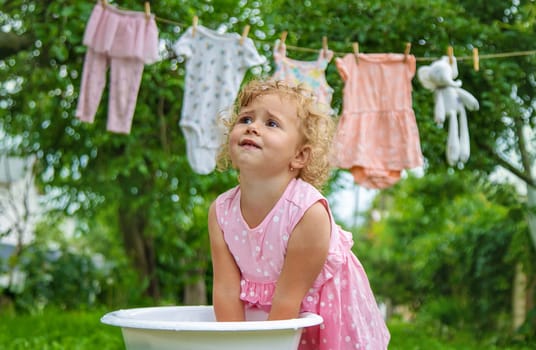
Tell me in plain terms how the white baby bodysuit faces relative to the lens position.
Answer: facing the viewer

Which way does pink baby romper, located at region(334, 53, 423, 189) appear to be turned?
toward the camera

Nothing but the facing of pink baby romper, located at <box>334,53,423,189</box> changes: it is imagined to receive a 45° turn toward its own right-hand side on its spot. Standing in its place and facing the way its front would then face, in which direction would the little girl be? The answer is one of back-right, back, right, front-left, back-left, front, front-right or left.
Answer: front-left

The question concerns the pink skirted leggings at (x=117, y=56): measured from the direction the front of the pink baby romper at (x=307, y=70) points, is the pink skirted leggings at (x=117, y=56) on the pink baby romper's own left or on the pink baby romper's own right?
on the pink baby romper's own right

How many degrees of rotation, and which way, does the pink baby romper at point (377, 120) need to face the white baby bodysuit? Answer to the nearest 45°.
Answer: approximately 90° to its right

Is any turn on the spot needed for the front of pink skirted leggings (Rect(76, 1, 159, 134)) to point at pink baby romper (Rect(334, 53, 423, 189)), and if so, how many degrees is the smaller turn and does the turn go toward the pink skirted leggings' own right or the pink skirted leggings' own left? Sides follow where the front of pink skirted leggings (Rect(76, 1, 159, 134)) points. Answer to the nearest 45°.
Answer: approximately 90° to the pink skirted leggings' own left

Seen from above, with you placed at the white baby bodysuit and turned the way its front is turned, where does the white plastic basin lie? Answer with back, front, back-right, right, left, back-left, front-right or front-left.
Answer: front

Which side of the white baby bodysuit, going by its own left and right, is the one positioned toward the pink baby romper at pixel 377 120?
left

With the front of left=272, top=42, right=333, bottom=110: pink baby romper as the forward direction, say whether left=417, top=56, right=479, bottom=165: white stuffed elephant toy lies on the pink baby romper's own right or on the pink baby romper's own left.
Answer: on the pink baby romper's own left

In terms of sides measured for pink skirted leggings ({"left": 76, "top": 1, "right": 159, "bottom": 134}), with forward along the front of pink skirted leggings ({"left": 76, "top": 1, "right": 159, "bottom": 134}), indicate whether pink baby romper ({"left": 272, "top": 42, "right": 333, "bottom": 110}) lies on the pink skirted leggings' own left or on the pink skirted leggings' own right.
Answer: on the pink skirted leggings' own left

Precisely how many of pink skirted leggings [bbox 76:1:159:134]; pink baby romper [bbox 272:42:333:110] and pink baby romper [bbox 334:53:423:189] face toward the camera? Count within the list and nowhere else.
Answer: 3

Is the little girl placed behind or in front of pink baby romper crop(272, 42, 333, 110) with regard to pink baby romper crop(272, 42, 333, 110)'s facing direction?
in front

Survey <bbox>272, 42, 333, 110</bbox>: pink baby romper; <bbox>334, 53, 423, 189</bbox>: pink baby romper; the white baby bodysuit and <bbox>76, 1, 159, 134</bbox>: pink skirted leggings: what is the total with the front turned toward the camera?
4
